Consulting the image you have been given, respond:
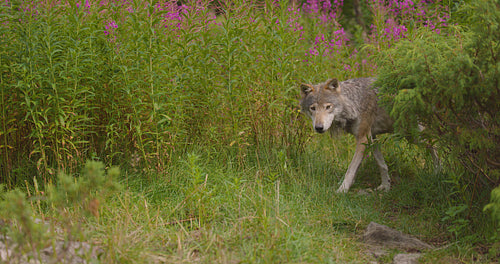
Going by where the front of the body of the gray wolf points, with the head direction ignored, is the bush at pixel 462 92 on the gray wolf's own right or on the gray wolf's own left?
on the gray wolf's own left

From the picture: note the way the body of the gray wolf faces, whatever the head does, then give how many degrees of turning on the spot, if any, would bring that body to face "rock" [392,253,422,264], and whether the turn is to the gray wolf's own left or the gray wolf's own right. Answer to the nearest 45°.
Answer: approximately 45° to the gray wolf's own left

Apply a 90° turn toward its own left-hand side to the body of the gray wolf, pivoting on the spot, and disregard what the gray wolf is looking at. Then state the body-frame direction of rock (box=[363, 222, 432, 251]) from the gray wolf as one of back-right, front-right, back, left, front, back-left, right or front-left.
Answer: front-right

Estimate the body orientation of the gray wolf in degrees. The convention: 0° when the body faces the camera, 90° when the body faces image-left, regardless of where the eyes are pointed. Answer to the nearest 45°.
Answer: approximately 45°
